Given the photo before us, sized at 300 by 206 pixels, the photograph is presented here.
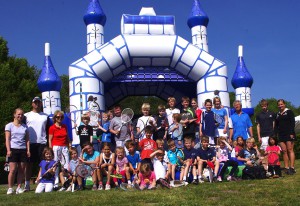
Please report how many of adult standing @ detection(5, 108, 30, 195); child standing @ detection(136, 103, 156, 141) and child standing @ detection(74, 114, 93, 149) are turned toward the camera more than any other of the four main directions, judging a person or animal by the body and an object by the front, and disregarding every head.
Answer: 3

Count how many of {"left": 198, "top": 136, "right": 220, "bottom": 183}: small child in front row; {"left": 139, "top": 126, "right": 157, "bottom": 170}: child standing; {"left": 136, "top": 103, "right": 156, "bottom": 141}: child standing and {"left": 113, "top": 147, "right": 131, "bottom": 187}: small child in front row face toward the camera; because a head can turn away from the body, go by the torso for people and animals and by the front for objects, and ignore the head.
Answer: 4

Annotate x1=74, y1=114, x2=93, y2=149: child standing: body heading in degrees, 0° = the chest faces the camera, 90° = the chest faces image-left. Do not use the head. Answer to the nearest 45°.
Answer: approximately 0°

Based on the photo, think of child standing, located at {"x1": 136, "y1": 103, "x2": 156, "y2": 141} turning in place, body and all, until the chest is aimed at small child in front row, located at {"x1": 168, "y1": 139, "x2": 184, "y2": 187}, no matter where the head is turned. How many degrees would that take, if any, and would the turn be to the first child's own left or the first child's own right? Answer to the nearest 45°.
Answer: approximately 45° to the first child's own left

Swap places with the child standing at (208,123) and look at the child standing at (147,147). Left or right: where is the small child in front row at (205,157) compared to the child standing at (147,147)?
left

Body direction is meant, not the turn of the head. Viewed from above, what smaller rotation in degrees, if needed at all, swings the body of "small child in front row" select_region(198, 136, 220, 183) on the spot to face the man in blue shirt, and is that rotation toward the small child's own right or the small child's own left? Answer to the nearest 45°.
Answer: approximately 135° to the small child's own left

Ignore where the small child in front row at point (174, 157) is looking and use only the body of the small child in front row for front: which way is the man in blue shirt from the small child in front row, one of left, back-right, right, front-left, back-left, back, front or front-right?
back

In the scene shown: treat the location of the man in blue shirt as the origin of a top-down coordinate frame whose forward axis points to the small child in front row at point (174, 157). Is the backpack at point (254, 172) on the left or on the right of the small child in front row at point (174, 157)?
left

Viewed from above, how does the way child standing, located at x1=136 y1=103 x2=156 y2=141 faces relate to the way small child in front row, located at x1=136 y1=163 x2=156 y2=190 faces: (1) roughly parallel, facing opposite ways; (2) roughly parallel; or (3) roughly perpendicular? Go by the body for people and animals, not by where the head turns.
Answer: roughly parallel

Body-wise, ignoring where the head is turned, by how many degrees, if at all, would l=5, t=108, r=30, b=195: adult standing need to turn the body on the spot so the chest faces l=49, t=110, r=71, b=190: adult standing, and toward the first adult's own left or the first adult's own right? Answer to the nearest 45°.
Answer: approximately 135° to the first adult's own left

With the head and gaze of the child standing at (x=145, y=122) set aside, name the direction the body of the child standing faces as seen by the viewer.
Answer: toward the camera

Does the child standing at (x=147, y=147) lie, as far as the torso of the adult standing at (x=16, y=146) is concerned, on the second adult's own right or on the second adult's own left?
on the second adult's own left

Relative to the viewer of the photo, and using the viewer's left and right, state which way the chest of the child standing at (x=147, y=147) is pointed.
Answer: facing the viewer

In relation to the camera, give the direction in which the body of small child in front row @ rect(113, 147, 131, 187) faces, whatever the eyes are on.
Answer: toward the camera

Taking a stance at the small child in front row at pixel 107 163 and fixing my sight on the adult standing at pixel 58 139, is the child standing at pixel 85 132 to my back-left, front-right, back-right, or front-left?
front-right

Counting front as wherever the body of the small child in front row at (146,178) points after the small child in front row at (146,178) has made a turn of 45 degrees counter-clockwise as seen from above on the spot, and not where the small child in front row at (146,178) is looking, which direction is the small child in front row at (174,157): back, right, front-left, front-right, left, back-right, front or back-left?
left

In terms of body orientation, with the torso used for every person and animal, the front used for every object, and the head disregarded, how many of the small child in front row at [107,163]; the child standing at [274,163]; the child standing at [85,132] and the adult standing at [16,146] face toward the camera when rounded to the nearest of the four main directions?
4
